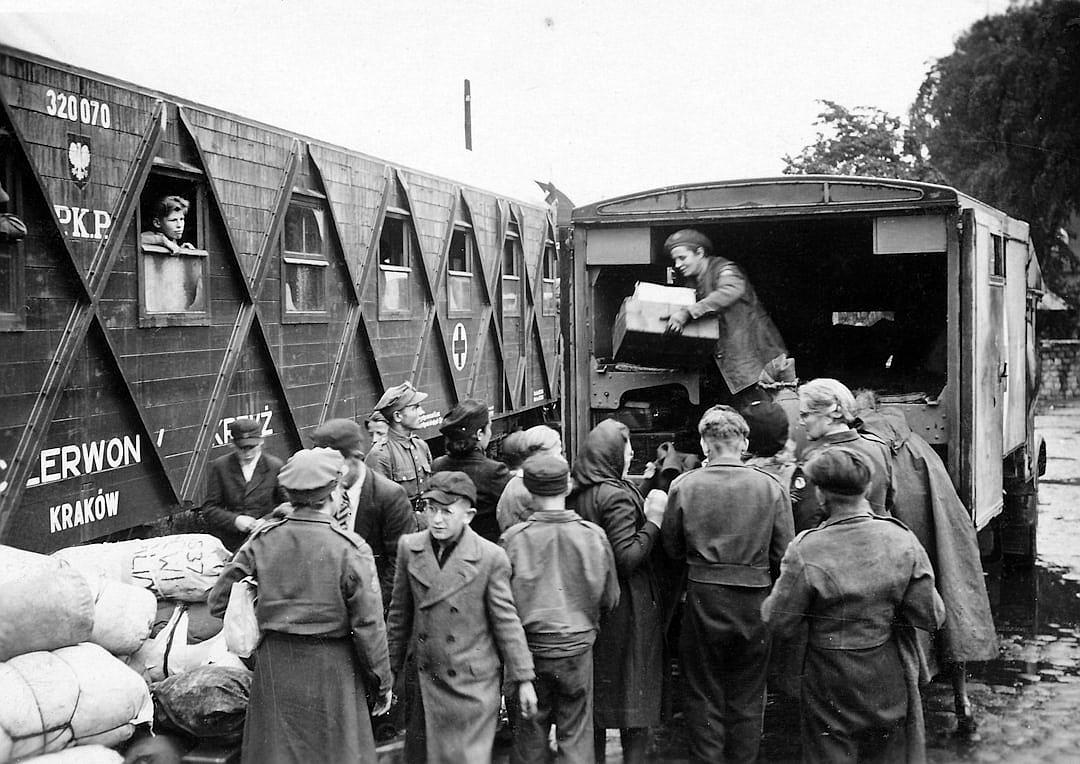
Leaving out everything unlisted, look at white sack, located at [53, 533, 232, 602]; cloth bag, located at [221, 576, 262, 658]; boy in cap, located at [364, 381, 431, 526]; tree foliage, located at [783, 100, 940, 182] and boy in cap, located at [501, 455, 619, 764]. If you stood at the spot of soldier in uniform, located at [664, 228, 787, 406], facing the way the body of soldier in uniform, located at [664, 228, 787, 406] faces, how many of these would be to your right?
1

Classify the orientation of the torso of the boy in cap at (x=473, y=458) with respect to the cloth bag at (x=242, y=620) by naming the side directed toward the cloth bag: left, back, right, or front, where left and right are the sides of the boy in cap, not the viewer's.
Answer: back

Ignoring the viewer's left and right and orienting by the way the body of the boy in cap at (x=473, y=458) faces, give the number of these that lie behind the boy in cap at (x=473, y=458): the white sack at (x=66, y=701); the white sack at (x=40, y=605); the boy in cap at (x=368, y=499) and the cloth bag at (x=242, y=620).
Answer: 4

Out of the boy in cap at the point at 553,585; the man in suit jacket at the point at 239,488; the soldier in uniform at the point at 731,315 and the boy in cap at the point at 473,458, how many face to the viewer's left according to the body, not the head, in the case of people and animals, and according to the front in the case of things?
1

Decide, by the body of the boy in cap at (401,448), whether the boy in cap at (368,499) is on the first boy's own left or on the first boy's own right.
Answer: on the first boy's own right

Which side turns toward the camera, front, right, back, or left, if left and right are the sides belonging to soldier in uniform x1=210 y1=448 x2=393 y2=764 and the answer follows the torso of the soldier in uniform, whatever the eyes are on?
back

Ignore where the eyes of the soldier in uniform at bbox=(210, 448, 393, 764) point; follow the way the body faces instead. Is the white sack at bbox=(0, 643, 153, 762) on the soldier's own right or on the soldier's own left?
on the soldier's own left

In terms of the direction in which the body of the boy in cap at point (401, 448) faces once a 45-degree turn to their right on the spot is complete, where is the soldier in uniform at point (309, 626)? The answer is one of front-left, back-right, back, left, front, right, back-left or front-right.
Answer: front

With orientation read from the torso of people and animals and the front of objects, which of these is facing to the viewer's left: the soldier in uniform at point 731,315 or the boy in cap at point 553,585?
the soldier in uniform

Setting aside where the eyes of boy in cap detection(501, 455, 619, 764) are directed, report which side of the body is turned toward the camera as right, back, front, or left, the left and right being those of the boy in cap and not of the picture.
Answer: back

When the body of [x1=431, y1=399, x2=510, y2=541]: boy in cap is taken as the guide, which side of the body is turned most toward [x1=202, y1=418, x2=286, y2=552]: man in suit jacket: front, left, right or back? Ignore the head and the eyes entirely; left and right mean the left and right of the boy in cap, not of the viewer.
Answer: left

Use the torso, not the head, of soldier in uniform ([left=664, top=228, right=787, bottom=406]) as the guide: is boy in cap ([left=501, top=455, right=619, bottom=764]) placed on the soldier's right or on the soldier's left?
on the soldier's left

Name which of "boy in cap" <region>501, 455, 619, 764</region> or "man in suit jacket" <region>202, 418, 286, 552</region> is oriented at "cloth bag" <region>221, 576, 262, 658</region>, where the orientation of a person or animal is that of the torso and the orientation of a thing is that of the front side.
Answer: the man in suit jacket

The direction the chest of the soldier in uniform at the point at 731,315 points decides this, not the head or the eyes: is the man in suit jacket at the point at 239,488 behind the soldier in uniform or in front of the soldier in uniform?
in front

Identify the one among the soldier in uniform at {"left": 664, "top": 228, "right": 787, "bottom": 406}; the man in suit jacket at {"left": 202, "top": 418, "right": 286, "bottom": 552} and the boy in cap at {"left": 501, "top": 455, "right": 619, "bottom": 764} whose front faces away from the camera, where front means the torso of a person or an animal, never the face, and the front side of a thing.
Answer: the boy in cap

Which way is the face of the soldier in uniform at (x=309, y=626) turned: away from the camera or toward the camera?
away from the camera
